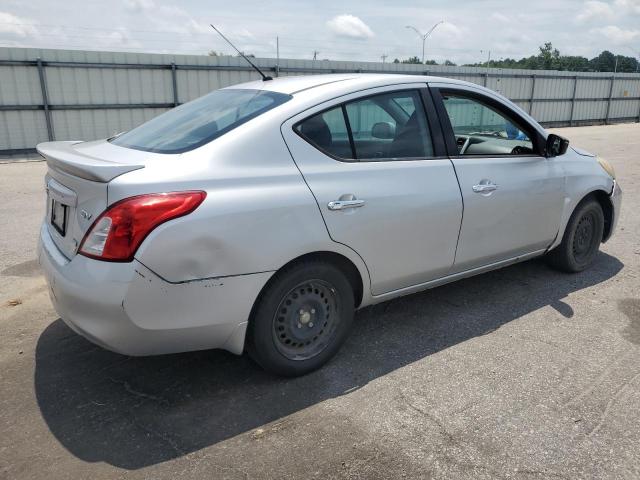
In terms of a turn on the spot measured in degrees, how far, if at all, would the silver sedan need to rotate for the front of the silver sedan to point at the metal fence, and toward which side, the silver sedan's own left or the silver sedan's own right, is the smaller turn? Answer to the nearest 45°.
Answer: approximately 90° to the silver sedan's own left

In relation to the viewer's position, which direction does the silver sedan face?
facing away from the viewer and to the right of the viewer
